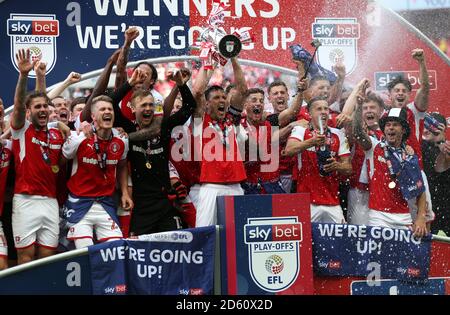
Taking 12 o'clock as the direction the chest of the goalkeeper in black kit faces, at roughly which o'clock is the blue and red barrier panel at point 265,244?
The blue and red barrier panel is roughly at 10 o'clock from the goalkeeper in black kit.

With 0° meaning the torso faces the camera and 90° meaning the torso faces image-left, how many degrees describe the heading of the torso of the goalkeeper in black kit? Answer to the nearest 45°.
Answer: approximately 0°

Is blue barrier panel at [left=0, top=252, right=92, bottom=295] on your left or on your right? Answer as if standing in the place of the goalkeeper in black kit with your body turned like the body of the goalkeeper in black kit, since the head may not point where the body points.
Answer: on your right
